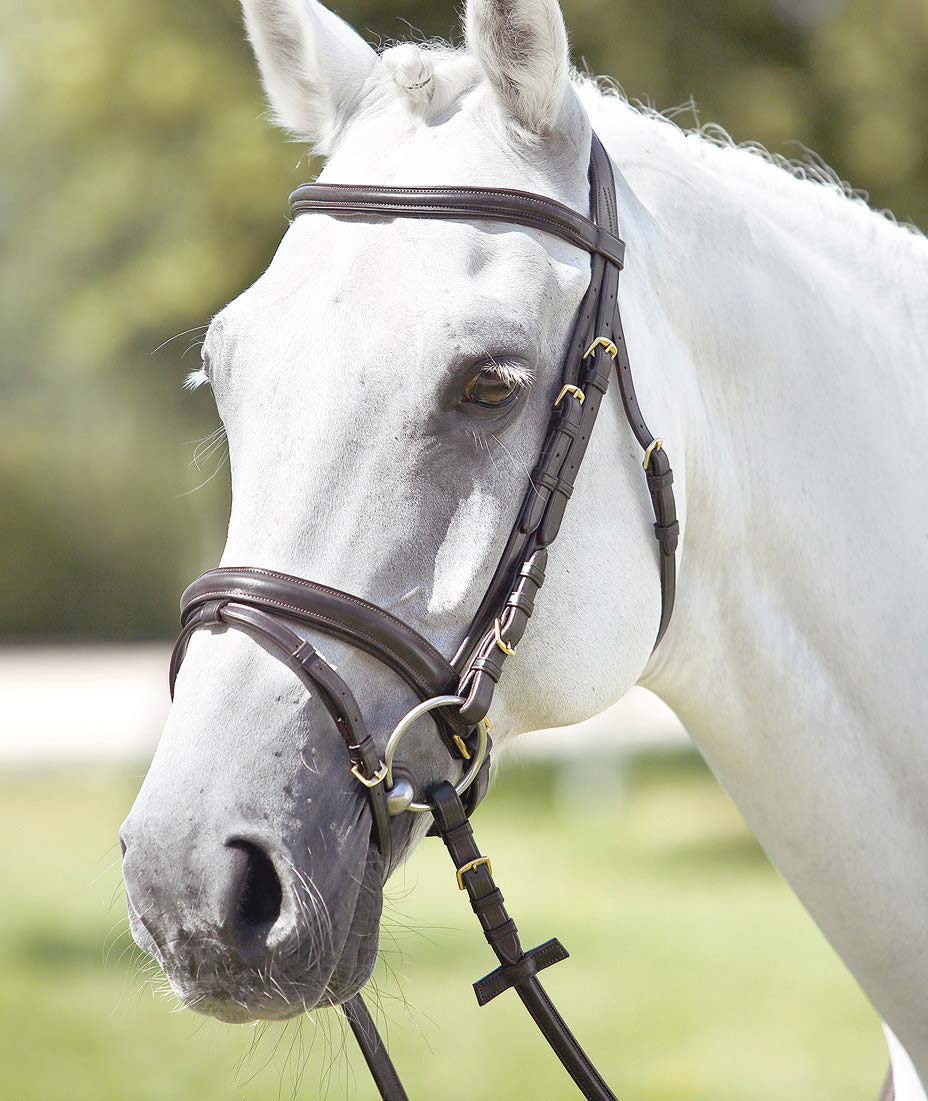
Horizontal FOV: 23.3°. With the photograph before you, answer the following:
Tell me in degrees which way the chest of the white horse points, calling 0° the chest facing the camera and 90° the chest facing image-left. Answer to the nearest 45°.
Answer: approximately 45°

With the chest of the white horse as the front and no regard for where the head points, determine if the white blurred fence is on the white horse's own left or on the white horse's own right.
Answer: on the white horse's own right
